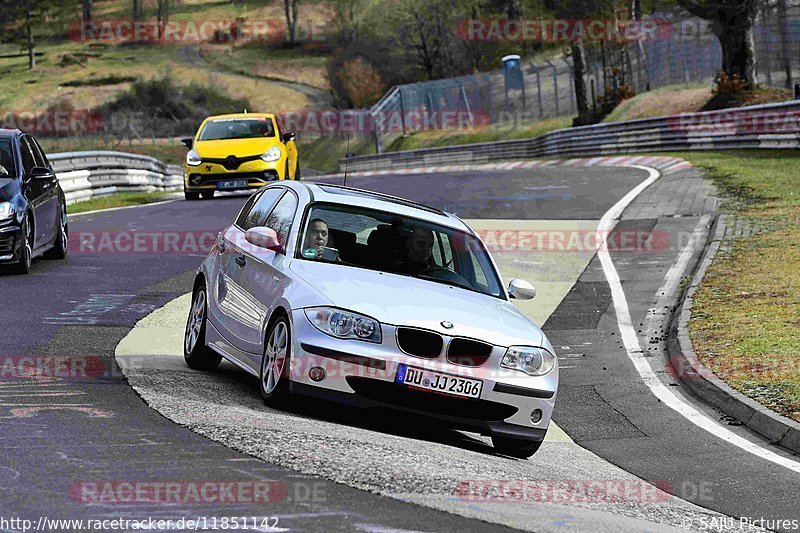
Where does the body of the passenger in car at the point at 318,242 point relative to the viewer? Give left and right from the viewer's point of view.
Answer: facing the viewer and to the right of the viewer

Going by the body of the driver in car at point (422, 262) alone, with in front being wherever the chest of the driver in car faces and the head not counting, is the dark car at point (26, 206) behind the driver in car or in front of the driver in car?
behind

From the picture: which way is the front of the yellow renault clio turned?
toward the camera

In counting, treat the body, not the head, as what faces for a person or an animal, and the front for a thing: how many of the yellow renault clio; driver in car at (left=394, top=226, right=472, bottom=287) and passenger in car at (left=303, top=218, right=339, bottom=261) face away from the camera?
0

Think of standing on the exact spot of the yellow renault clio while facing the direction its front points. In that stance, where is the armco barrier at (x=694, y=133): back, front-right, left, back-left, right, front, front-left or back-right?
back-left

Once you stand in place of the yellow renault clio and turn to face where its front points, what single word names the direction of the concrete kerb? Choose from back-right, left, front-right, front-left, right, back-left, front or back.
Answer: front

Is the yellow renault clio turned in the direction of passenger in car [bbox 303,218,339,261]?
yes

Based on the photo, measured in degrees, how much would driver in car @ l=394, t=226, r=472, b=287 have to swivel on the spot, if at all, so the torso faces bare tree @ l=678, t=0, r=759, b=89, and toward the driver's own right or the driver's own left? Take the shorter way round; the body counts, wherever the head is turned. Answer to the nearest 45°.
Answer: approximately 135° to the driver's own left

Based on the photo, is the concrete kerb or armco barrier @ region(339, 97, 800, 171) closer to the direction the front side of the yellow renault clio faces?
the concrete kerb

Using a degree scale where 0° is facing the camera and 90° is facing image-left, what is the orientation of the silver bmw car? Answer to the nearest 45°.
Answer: approximately 315°

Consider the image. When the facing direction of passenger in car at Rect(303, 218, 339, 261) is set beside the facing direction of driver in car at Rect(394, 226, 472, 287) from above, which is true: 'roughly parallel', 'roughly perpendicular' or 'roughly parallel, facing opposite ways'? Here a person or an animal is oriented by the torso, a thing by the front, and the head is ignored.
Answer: roughly parallel

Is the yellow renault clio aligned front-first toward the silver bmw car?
yes

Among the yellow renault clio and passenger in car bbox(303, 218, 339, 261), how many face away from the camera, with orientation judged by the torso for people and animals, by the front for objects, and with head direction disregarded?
0

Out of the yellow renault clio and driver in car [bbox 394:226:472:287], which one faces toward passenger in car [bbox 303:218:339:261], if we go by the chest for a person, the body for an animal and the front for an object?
the yellow renault clio

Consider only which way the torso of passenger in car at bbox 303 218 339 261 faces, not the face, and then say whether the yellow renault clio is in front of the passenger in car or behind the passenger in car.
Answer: behind
